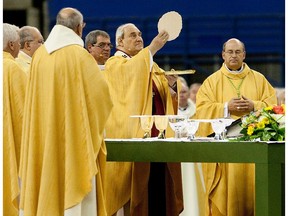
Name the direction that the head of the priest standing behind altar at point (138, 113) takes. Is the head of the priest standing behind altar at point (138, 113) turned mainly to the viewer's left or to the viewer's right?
to the viewer's right

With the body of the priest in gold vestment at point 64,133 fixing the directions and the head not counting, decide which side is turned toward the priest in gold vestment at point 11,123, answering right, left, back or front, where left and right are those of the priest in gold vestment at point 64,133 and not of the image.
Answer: left

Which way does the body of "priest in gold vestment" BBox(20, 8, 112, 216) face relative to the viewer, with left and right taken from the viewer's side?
facing away from the viewer and to the right of the viewer

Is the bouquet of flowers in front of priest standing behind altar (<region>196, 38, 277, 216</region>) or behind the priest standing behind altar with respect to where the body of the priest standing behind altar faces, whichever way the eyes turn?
in front

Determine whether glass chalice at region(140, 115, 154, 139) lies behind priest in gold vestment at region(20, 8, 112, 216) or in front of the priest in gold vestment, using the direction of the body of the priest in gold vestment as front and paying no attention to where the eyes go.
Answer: in front

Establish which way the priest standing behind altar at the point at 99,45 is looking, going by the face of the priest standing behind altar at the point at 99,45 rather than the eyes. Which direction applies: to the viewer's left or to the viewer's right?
to the viewer's right

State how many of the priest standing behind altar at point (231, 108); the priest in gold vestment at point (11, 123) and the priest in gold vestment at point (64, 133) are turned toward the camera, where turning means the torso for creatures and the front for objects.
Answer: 1

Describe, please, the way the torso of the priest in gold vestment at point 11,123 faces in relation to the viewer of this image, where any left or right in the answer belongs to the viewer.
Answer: facing away from the viewer and to the right of the viewer

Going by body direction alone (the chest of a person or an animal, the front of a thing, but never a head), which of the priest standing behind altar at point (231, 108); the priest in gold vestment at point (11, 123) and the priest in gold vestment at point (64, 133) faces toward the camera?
the priest standing behind altar

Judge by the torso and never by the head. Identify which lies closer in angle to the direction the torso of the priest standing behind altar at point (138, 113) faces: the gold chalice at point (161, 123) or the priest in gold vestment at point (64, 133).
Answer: the gold chalice
